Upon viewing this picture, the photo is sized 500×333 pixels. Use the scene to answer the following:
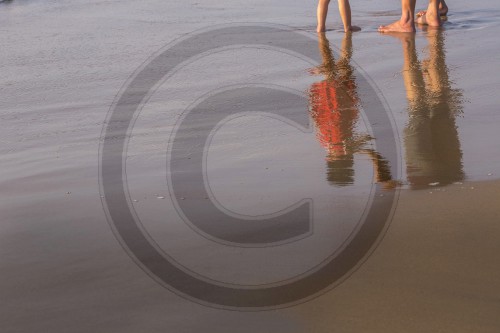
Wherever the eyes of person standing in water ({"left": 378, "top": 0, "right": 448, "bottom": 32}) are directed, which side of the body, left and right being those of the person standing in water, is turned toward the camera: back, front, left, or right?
left

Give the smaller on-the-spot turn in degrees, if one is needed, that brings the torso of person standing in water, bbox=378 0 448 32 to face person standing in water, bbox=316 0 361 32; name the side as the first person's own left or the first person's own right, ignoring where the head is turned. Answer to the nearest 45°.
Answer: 0° — they already face them
